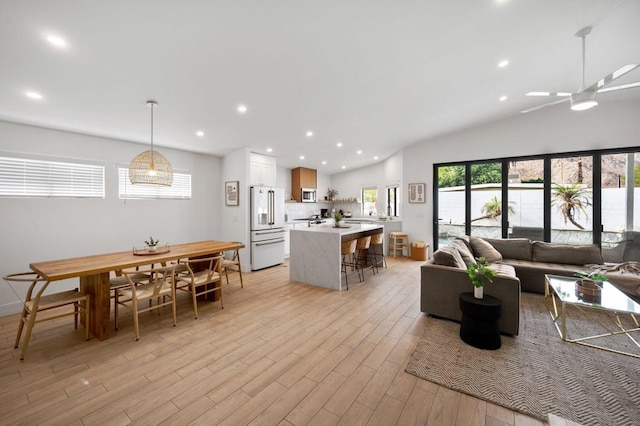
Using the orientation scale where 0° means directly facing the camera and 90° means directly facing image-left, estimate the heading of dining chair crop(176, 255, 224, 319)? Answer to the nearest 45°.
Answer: approximately 135°

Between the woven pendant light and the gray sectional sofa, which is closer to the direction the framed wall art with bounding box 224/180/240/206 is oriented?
the woven pendant light

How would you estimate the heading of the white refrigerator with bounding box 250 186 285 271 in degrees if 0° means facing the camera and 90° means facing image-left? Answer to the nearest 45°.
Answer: approximately 315°

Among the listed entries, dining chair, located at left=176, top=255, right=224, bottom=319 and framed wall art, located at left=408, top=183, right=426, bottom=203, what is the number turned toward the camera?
1

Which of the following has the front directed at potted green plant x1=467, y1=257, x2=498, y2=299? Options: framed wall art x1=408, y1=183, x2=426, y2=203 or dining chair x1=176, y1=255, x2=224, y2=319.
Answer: the framed wall art

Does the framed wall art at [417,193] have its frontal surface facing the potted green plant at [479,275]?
yes
